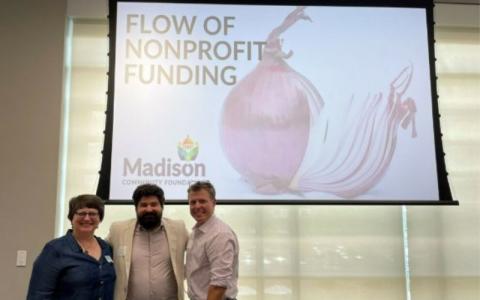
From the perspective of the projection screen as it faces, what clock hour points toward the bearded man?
The bearded man is roughly at 1 o'clock from the projection screen.

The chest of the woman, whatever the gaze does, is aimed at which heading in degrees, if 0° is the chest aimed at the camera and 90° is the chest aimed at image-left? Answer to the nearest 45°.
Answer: approximately 315°

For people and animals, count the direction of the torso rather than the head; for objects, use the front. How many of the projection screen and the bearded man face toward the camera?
2

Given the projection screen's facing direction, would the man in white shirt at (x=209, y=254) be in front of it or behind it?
in front

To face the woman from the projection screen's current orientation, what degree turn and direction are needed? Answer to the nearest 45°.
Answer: approximately 45° to its right

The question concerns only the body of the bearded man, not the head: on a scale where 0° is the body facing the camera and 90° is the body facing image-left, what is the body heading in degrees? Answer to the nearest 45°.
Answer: approximately 0°

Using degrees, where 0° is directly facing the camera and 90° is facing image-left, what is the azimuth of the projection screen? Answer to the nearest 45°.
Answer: approximately 0°

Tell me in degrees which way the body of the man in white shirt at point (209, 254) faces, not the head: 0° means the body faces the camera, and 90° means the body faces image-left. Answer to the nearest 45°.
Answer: approximately 45°
